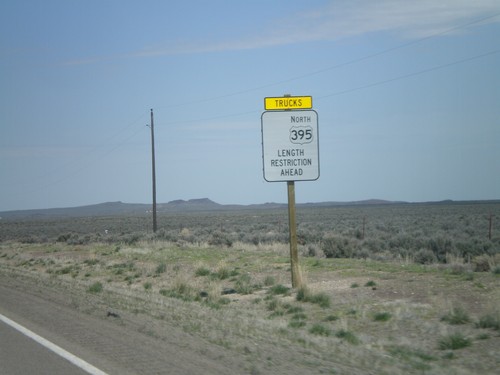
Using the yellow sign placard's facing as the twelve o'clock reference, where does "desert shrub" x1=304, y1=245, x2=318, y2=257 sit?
The desert shrub is roughly at 6 o'clock from the yellow sign placard.

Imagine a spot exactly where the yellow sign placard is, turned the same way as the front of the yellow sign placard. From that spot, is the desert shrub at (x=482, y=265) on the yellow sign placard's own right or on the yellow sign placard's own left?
on the yellow sign placard's own left

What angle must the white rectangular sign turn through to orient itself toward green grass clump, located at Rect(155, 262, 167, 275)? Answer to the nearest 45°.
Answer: approximately 135° to its right

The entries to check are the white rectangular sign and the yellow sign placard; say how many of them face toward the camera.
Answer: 2

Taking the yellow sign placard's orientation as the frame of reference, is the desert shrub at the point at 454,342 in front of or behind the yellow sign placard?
in front

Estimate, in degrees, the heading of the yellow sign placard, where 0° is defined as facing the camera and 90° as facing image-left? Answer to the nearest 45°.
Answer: approximately 0°

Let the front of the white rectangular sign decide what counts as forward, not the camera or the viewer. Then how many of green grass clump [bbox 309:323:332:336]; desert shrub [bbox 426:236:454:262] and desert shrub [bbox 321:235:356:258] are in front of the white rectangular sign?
1

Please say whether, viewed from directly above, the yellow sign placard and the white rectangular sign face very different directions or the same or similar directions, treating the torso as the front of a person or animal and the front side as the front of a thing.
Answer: same or similar directions

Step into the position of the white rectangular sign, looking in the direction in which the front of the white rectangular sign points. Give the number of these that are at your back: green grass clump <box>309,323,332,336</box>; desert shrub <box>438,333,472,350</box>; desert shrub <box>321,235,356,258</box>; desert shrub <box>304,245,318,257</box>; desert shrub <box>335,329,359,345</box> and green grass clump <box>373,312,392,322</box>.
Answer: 2

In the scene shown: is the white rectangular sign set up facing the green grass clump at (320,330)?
yes

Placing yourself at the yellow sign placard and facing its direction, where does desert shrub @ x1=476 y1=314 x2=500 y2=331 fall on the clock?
The desert shrub is roughly at 11 o'clock from the yellow sign placard.

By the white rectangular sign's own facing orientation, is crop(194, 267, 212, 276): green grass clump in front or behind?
behind

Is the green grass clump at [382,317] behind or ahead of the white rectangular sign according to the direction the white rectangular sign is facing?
ahead

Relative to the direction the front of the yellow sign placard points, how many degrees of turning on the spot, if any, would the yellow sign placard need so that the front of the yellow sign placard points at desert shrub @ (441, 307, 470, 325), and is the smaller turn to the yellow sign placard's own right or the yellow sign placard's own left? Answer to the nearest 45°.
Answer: approximately 45° to the yellow sign placard's own left

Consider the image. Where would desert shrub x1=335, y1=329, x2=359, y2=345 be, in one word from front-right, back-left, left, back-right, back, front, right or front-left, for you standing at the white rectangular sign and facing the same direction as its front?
front

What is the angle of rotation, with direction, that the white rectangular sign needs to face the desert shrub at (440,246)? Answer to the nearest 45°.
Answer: approximately 135° to its left

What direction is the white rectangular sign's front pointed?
toward the camera
